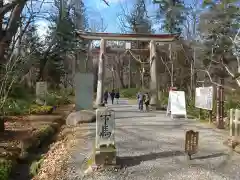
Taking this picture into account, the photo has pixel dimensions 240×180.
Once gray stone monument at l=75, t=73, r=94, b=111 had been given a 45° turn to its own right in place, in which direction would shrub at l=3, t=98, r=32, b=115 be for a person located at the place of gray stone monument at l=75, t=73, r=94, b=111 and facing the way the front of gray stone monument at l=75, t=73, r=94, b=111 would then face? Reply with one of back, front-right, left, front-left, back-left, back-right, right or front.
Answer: front-right

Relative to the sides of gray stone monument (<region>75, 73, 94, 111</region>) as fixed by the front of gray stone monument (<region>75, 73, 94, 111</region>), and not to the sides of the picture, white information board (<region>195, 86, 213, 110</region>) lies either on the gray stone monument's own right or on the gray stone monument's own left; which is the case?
on the gray stone monument's own left

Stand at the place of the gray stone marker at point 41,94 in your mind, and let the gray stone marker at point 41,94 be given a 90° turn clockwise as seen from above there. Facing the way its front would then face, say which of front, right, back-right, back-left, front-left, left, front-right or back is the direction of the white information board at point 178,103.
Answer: back-left

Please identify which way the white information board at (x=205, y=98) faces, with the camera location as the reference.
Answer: facing the viewer and to the left of the viewer

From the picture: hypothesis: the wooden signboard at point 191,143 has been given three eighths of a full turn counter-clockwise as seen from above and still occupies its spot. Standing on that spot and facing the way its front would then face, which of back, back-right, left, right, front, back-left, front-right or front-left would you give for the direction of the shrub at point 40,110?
left

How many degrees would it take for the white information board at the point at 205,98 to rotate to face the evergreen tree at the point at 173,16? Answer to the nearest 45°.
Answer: approximately 135° to its right

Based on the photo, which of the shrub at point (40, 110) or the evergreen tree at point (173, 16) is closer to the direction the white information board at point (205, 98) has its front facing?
the shrub

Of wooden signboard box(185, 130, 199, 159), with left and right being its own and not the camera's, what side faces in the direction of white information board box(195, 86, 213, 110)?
back

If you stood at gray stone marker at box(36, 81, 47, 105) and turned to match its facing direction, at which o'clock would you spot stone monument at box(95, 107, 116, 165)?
The stone monument is roughly at 12 o'clock from the gray stone marker.

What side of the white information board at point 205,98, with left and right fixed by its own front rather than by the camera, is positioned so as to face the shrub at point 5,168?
front

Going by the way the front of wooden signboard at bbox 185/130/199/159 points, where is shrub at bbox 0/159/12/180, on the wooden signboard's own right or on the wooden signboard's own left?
on the wooden signboard's own right

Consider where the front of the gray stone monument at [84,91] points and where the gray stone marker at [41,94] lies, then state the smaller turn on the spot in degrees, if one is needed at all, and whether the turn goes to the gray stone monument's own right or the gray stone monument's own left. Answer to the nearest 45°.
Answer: approximately 135° to the gray stone monument's own right

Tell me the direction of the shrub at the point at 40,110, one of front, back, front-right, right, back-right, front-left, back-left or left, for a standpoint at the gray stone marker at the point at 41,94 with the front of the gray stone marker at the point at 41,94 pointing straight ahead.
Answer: front

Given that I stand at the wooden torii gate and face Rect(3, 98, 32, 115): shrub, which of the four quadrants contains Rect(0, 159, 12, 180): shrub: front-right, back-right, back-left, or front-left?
front-left

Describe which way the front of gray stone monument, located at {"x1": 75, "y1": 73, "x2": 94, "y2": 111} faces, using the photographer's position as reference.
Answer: facing the viewer
